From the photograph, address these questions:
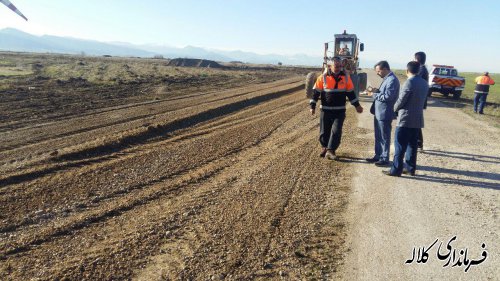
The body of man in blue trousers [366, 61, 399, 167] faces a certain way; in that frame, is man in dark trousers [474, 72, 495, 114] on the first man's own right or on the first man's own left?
on the first man's own right

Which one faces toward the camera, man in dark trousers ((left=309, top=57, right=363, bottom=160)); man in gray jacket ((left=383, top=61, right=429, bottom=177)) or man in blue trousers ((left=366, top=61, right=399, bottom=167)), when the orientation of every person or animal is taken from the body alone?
man in dark trousers ((left=309, top=57, right=363, bottom=160))

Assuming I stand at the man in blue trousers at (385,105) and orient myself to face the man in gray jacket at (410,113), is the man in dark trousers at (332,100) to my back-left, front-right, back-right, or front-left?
back-right

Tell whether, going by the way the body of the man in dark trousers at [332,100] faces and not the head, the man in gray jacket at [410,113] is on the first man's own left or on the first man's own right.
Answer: on the first man's own left

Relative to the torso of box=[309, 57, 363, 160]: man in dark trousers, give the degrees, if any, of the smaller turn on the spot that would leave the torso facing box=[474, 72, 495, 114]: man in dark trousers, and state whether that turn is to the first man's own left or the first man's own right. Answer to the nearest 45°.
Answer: approximately 135° to the first man's own left

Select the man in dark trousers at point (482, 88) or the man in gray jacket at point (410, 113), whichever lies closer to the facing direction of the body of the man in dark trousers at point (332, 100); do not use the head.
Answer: the man in gray jacket

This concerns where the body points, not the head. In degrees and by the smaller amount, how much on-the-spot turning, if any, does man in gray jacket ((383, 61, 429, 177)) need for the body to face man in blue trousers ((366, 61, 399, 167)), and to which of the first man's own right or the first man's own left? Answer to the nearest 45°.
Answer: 0° — they already face them

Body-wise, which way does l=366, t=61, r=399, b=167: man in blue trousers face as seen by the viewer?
to the viewer's left

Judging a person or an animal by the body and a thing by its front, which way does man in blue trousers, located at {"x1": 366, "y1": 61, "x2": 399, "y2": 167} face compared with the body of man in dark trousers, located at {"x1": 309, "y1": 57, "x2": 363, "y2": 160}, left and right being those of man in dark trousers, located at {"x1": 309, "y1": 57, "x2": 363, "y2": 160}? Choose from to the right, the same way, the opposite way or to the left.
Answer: to the right

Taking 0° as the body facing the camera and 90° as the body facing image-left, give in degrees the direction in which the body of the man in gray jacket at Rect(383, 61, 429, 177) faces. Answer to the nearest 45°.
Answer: approximately 135°

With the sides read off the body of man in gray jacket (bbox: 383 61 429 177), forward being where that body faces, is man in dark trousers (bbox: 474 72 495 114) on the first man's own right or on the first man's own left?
on the first man's own right

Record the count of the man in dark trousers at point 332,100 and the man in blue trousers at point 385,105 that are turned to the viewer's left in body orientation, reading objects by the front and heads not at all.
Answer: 1

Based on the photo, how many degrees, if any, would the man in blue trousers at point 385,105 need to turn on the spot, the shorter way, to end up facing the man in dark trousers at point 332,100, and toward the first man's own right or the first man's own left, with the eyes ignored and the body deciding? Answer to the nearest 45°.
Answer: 0° — they already face them

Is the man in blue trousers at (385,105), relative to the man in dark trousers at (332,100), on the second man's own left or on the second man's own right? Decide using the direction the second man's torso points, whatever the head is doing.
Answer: on the second man's own left

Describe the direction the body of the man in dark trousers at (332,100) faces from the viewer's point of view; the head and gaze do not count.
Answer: toward the camera
